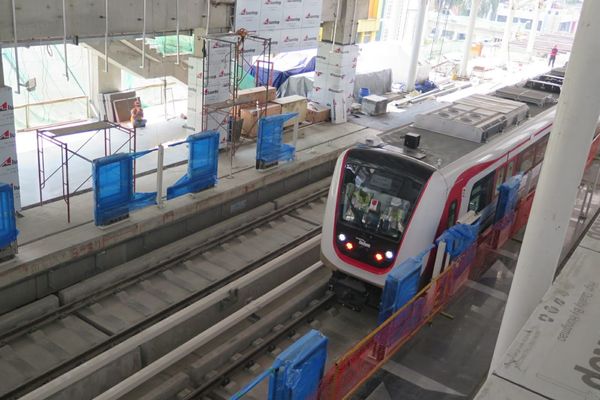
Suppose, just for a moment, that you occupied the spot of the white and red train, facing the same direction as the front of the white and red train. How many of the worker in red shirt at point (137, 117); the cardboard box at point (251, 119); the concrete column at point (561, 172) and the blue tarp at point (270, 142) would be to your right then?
3

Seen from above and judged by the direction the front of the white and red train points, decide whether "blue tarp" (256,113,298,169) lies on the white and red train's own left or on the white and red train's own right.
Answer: on the white and red train's own right

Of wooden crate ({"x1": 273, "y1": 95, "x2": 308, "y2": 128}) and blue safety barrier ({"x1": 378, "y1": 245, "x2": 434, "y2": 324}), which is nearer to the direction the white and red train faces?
the blue safety barrier

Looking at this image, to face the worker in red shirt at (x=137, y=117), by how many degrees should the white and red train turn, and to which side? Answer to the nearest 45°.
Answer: approximately 90° to its right

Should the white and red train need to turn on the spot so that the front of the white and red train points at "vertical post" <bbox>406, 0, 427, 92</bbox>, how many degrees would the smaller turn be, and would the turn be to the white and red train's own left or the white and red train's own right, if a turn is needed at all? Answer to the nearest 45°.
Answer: approximately 135° to the white and red train's own right

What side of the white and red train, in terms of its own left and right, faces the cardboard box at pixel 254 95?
right

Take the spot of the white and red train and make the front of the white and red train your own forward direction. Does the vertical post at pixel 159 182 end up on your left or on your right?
on your right

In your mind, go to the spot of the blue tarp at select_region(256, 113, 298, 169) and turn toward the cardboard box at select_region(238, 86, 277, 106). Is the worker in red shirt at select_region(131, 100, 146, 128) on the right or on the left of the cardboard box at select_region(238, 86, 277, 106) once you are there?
left

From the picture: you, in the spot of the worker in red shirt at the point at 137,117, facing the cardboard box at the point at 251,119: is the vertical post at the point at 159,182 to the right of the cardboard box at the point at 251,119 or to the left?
right

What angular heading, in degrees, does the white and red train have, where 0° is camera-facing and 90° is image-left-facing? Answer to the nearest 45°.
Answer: approximately 45°

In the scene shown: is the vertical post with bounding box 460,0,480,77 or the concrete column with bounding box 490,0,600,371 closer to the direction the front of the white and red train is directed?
the concrete column

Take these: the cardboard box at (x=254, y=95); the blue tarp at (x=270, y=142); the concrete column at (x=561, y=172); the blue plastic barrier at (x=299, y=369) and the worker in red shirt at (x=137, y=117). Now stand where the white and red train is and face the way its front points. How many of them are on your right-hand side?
3

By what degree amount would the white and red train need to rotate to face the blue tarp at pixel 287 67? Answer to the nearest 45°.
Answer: approximately 90° to its right

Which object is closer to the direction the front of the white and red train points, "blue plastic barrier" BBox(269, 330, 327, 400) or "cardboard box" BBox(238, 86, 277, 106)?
the blue plastic barrier

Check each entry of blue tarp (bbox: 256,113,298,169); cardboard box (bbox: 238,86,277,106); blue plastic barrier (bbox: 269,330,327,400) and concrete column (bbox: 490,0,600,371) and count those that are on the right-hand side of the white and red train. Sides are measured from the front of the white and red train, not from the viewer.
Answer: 2

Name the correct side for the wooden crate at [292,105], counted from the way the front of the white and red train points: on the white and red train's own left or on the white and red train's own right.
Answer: on the white and red train's own right

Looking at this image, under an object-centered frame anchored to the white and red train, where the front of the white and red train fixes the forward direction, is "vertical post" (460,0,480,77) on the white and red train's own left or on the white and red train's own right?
on the white and red train's own right
